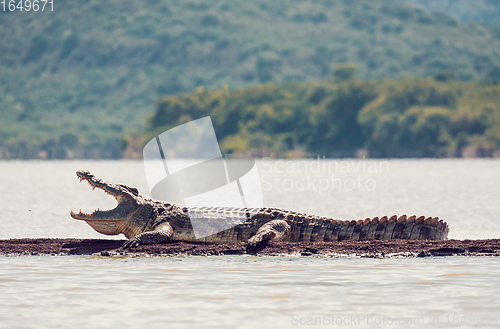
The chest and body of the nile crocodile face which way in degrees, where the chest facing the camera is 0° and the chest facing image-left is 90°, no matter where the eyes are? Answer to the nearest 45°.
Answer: approximately 90°
